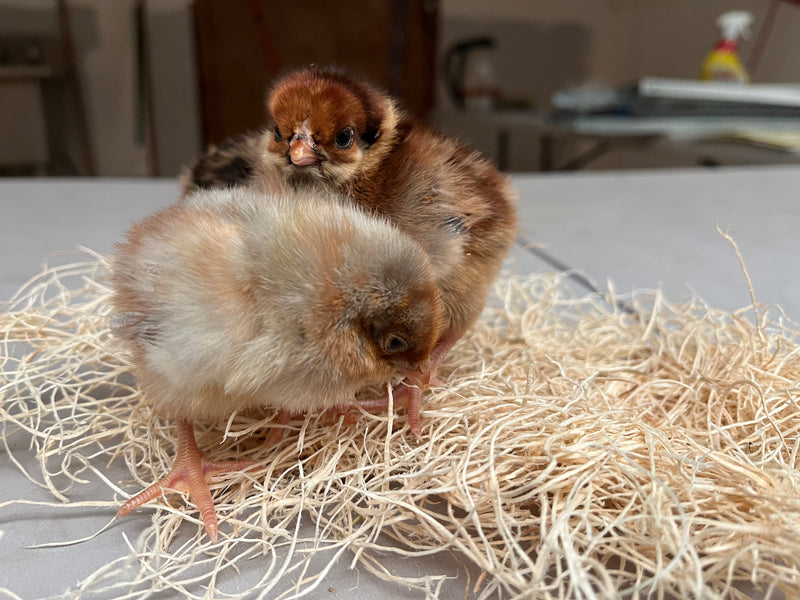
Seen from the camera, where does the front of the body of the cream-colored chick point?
to the viewer's right

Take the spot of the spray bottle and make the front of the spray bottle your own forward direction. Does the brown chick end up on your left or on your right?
on your right

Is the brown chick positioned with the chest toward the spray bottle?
no

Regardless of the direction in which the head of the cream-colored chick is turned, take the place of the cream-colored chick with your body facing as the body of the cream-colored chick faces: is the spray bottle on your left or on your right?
on your left

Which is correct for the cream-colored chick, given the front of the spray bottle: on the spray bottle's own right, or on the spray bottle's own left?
on the spray bottle's own right

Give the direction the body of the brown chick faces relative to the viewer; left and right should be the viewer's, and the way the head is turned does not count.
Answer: facing the viewer and to the left of the viewer
